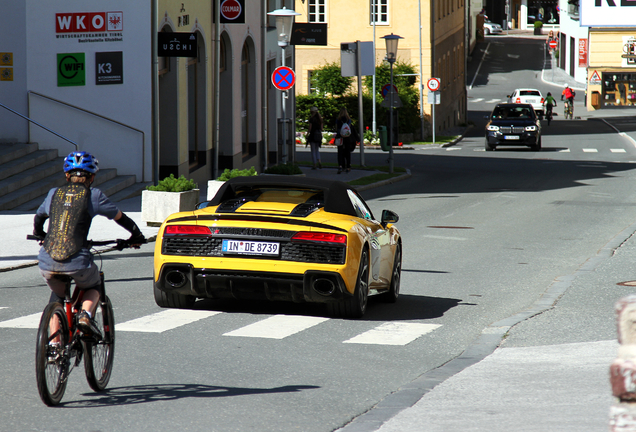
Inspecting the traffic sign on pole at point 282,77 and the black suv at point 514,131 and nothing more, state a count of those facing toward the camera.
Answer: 2

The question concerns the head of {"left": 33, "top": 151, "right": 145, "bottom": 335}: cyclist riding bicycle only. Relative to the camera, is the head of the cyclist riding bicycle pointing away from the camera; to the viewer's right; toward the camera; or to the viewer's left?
away from the camera

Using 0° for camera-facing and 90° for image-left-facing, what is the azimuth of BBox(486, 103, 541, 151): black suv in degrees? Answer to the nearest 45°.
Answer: approximately 0°

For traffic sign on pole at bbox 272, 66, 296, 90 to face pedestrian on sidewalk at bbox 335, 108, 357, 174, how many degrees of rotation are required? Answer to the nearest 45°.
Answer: approximately 135° to its left

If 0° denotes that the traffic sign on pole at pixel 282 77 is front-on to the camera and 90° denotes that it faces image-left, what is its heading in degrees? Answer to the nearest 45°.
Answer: approximately 0°

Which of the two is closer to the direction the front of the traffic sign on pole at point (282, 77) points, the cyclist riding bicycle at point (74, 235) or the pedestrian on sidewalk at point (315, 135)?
the cyclist riding bicycle

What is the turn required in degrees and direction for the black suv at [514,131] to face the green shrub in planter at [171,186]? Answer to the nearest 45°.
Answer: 0° — it already faces it
